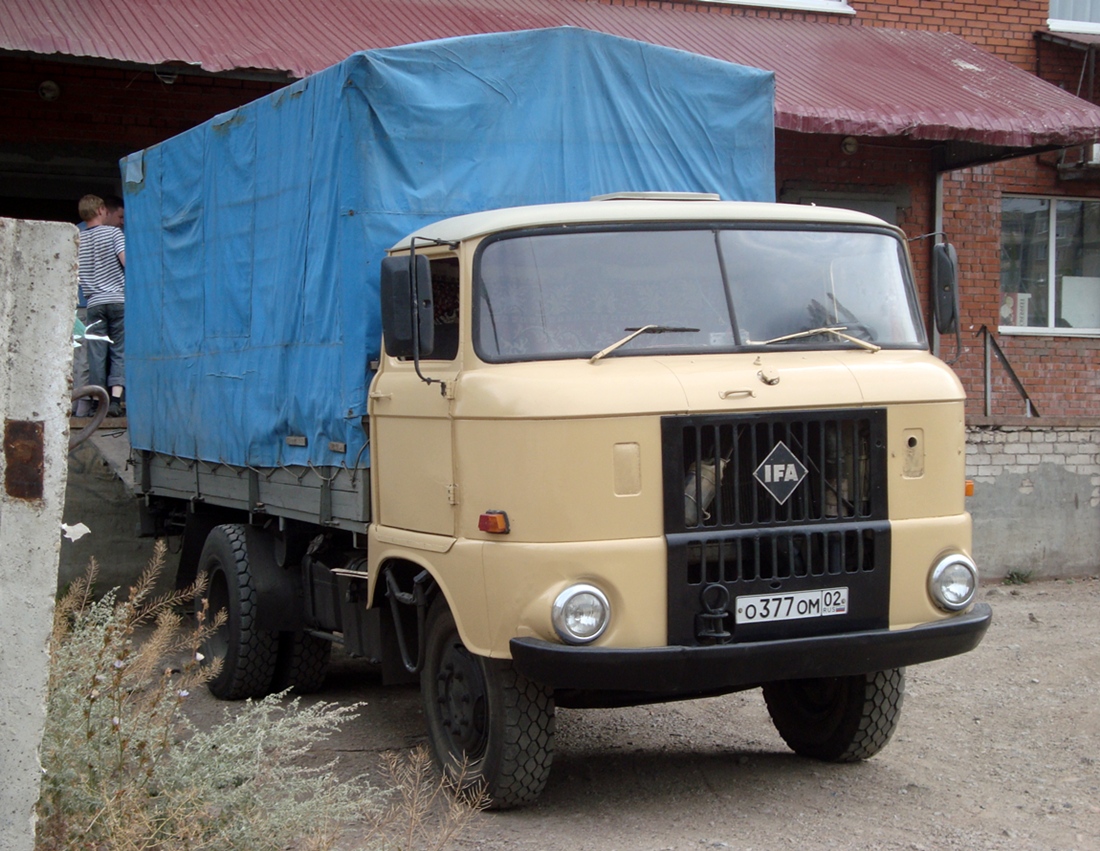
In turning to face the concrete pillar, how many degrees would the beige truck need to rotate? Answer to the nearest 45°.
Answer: approximately 90° to its right

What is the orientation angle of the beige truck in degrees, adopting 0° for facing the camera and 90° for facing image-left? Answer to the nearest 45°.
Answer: approximately 315°

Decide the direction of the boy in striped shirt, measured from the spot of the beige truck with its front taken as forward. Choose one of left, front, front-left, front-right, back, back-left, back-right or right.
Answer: back
